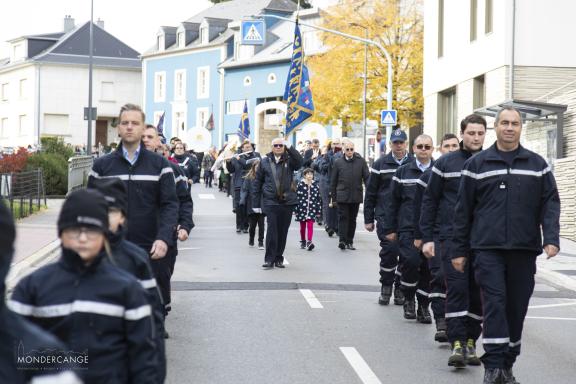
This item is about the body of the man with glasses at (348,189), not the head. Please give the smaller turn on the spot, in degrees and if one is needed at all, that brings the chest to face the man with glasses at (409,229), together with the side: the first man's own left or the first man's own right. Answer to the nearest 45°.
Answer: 0° — they already face them

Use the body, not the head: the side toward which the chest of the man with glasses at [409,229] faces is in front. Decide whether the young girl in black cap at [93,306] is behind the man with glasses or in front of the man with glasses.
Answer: in front

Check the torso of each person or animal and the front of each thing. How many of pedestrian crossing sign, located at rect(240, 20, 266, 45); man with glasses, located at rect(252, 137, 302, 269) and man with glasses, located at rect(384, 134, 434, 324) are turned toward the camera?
3

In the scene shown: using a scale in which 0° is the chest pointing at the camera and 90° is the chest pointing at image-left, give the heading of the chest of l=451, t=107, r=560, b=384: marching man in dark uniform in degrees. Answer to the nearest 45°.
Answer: approximately 0°

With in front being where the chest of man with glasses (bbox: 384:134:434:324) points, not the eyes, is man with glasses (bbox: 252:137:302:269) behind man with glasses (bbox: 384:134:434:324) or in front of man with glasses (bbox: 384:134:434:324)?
behind

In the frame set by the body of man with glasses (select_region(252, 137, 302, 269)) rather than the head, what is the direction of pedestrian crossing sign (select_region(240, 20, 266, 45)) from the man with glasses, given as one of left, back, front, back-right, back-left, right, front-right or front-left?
back

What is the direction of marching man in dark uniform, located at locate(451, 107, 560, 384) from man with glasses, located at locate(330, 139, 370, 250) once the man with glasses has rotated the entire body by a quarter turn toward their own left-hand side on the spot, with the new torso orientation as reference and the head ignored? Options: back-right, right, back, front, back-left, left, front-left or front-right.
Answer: right

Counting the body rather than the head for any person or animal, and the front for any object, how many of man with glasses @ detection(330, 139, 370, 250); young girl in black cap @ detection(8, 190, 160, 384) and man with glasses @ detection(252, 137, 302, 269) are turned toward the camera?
3

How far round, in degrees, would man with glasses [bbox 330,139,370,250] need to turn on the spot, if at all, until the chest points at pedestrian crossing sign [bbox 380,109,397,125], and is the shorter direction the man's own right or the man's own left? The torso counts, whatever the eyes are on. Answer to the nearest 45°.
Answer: approximately 180°

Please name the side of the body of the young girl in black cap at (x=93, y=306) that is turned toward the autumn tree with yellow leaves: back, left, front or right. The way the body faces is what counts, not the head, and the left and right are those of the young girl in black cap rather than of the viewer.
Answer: back
